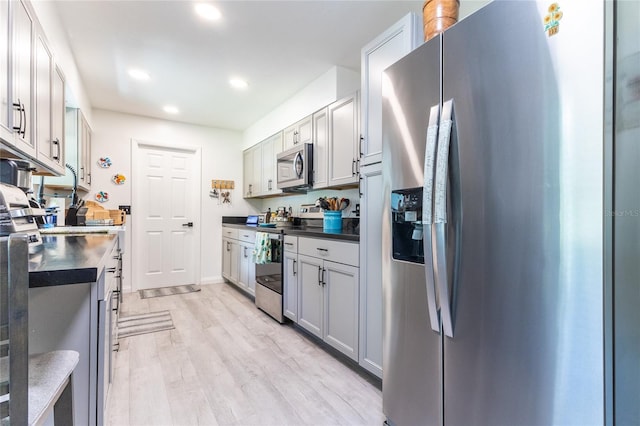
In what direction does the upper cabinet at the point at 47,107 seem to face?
to the viewer's right

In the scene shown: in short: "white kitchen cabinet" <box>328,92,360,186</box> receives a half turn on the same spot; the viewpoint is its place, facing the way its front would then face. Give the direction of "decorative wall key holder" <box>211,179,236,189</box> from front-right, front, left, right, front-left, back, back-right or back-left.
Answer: left

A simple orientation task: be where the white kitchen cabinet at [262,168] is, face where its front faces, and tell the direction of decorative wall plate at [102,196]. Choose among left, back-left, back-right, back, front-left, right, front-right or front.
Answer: front-right

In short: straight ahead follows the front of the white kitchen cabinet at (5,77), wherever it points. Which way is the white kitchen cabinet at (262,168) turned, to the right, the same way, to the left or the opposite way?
the opposite way

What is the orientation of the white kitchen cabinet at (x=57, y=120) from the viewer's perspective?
to the viewer's right

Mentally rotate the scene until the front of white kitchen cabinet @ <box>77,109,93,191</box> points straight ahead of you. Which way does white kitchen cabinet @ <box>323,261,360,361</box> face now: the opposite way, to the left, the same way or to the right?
the opposite way

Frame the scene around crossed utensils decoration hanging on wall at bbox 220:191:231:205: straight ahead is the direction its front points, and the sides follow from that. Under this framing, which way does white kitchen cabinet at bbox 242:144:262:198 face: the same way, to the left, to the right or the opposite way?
to the right

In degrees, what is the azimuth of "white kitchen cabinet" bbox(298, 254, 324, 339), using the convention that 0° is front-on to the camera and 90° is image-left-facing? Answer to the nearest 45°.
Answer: approximately 45°

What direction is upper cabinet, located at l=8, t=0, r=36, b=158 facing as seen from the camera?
to the viewer's right

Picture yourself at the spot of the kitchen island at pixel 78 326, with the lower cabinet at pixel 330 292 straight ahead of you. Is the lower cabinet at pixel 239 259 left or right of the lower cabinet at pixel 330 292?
left

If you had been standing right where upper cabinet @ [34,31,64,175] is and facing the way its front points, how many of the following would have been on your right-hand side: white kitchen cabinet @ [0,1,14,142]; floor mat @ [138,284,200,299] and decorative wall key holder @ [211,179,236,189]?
1
